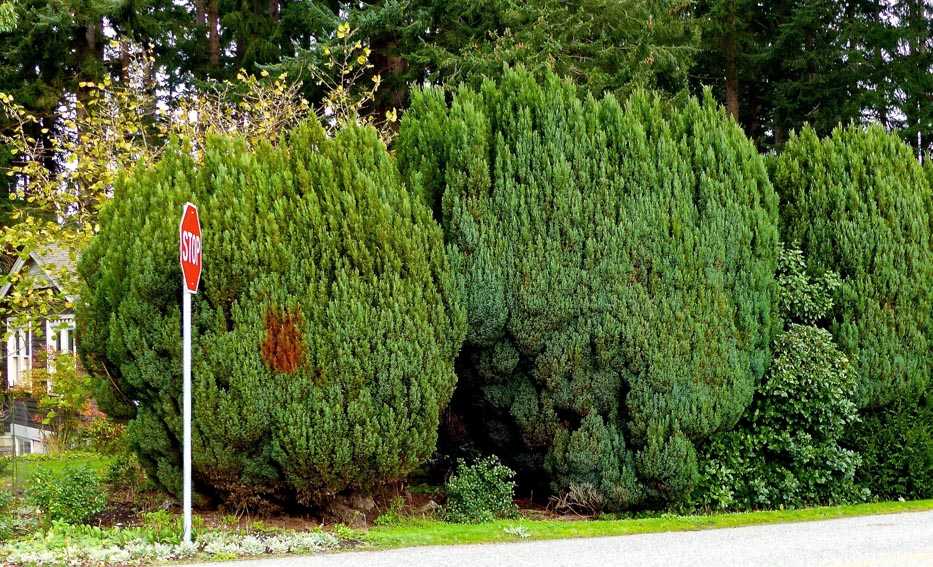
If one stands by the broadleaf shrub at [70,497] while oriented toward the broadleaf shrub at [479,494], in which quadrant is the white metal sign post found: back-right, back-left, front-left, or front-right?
front-right

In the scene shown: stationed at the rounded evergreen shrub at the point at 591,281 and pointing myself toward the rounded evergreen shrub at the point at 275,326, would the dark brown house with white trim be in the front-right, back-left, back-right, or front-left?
front-right

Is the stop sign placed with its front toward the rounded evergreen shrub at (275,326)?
no

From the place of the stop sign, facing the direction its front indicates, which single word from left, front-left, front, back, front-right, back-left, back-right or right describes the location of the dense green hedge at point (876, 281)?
front

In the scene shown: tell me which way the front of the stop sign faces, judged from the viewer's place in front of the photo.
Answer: facing to the right of the viewer

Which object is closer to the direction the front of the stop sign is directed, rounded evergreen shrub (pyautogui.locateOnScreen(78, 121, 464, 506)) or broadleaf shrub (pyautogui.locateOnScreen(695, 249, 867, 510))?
the broadleaf shrub

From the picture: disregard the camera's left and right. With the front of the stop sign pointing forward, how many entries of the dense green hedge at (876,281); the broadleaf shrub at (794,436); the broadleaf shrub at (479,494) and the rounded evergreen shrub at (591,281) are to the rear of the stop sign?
0
